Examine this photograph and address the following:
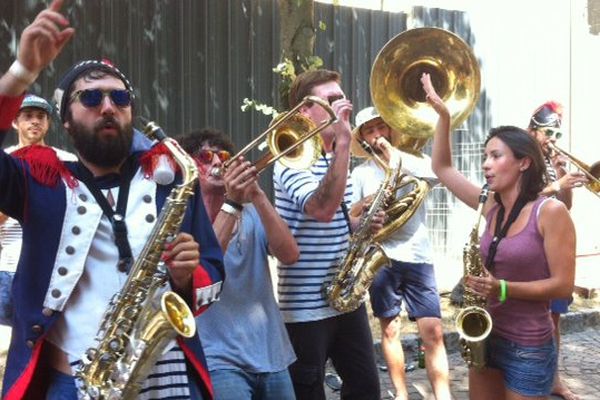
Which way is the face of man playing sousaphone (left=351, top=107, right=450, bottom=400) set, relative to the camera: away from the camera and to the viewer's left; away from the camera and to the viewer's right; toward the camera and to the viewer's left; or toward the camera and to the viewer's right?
toward the camera and to the viewer's left

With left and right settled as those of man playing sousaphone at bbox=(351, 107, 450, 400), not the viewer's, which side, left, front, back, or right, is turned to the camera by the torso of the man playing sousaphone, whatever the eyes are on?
front

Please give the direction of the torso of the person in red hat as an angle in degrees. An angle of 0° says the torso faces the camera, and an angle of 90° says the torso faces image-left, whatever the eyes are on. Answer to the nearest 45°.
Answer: approximately 315°

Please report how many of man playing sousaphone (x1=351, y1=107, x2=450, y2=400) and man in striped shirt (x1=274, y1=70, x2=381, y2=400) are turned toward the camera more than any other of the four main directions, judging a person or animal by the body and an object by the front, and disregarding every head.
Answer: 1

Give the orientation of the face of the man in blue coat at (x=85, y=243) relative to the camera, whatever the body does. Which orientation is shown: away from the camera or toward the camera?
toward the camera

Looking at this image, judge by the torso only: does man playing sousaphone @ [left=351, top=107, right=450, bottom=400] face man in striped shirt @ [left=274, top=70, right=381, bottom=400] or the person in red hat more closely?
the man in striped shirt

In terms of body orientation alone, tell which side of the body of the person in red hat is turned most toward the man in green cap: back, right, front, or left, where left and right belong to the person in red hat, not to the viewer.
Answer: right

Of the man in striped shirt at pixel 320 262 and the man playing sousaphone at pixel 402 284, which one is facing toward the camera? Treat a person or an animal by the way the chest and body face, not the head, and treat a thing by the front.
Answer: the man playing sousaphone

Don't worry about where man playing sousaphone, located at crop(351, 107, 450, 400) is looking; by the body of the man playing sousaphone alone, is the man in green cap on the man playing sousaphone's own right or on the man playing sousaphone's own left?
on the man playing sousaphone's own right
